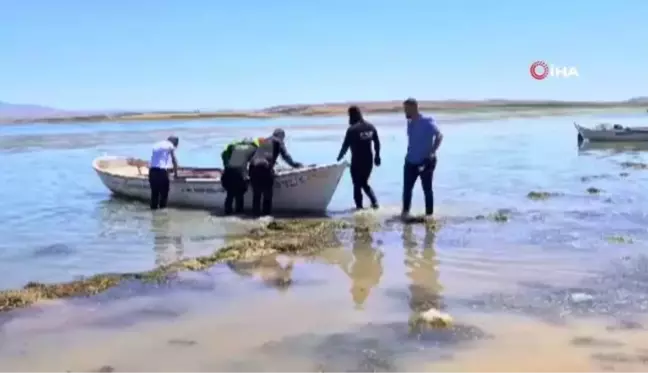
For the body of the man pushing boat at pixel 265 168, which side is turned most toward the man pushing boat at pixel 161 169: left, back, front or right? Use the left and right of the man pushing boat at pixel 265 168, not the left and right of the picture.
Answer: left

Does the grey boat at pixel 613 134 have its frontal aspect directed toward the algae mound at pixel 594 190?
no

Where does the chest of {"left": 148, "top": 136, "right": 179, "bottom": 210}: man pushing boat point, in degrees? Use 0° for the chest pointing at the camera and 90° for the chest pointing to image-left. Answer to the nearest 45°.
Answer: approximately 225°

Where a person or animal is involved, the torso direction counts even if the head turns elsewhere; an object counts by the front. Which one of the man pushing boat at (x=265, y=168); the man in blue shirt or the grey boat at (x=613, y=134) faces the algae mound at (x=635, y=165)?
the man pushing boat

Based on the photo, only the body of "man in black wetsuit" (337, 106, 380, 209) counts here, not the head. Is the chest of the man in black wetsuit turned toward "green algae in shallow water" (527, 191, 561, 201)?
no

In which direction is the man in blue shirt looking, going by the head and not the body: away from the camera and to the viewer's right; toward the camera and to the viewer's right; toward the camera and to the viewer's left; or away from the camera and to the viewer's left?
toward the camera and to the viewer's left

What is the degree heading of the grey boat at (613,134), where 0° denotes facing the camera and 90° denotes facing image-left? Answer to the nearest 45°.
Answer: approximately 90°

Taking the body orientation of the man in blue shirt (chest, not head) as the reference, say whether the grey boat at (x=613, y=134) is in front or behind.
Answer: behind

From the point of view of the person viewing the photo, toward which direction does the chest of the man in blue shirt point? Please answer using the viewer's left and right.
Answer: facing the viewer and to the left of the viewer

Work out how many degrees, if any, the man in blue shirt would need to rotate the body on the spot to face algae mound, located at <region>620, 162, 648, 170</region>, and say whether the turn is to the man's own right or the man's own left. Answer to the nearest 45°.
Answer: approximately 180°

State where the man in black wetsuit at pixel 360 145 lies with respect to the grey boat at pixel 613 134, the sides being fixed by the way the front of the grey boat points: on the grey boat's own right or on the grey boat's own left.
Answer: on the grey boat's own left

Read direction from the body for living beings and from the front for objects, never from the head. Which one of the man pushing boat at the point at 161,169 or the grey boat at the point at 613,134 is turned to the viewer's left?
the grey boat

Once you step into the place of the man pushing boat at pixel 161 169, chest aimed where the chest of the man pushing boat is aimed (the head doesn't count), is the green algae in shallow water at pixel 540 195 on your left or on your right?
on your right

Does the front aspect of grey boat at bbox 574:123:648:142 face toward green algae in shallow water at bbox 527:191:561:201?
no

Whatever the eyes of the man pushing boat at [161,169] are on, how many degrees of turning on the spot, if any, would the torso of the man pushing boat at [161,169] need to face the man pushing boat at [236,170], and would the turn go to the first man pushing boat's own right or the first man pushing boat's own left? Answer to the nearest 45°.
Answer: approximately 90° to the first man pushing boat's own right

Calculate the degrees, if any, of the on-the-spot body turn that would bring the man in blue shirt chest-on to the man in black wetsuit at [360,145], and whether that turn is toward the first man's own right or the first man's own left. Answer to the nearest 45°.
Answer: approximately 90° to the first man's own right

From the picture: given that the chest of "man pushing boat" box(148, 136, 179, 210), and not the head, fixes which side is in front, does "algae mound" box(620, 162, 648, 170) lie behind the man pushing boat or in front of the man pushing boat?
in front

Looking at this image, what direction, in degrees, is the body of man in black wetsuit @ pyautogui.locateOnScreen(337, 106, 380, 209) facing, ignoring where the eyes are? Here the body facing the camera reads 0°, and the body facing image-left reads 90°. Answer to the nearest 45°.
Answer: approximately 135°

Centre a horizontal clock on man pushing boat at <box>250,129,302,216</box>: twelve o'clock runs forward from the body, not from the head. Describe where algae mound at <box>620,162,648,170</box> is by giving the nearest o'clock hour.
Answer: The algae mound is roughly at 12 o'clock from the man pushing boat.
